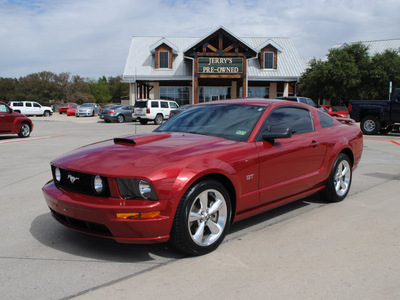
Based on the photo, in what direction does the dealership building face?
toward the camera

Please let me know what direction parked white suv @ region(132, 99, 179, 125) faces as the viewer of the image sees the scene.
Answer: facing away from the viewer and to the right of the viewer

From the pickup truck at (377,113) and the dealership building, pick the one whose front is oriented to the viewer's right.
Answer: the pickup truck

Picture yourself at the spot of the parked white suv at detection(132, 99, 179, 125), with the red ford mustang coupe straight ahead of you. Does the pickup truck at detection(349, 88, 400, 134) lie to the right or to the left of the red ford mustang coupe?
left

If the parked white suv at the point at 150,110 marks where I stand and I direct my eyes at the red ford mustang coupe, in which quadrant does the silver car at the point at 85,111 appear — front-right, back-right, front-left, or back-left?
back-right

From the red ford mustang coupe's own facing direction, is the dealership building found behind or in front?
behind

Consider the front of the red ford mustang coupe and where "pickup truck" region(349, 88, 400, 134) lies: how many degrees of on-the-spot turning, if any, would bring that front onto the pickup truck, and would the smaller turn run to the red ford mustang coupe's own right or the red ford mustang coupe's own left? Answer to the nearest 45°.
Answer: approximately 180°

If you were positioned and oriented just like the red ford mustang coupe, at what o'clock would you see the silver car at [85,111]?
The silver car is roughly at 4 o'clock from the red ford mustang coupe.

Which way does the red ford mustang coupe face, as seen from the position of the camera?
facing the viewer and to the left of the viewer

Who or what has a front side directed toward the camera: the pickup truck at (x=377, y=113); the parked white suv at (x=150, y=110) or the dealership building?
the dealership building

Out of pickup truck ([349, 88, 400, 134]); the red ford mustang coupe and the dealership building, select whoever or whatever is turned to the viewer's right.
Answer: the pickup truck

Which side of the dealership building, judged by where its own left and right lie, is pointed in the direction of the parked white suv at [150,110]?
front

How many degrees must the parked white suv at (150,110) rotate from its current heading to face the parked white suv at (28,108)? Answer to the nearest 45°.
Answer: approximately 90° to its left

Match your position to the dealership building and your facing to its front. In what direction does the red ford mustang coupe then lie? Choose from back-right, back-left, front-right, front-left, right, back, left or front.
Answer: front
